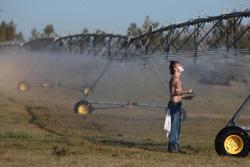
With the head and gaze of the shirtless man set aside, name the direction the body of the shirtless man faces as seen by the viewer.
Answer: to the viewer's right

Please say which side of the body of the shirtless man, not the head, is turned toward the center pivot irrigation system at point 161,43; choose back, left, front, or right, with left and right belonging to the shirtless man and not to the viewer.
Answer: left
